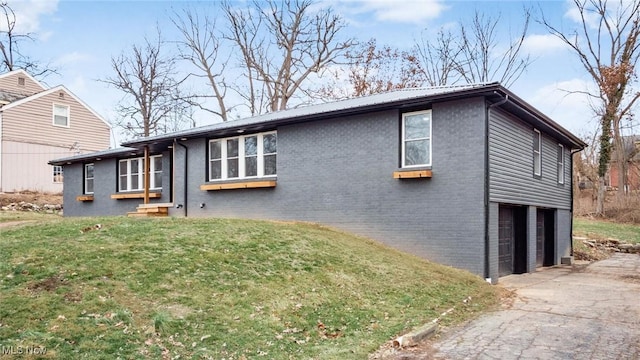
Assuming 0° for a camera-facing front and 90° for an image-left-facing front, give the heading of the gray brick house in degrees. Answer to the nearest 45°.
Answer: approximately 45°

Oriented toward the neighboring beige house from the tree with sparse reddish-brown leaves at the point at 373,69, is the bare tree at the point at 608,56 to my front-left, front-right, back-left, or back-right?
back-left

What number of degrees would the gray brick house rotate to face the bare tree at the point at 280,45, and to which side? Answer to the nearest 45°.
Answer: approximately 135° to its right

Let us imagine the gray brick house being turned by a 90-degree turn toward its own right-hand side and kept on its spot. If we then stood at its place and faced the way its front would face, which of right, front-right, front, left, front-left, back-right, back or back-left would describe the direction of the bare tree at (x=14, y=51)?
front

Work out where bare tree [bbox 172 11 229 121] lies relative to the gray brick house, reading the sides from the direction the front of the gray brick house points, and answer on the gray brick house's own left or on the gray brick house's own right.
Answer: on the gray brick house's own right

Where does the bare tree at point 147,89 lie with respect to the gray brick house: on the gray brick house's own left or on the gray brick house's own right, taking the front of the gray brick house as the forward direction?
on the gray brick house's own right

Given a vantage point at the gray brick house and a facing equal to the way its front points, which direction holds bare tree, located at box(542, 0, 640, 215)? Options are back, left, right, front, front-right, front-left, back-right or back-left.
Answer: back

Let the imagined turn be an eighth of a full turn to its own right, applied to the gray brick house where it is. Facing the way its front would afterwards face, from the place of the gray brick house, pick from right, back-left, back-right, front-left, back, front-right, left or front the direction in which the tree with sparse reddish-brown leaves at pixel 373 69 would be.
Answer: right
